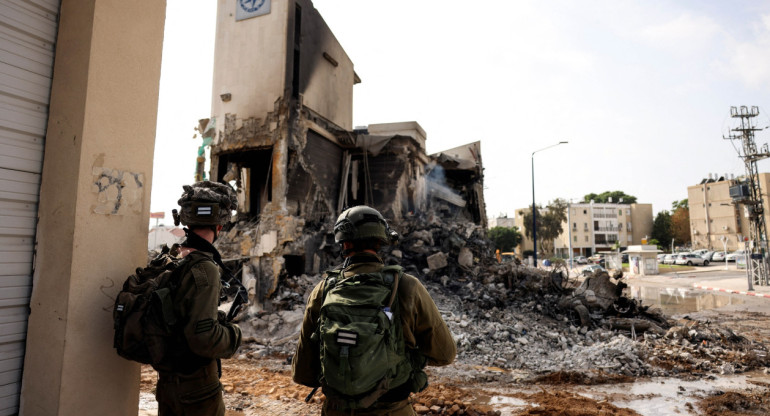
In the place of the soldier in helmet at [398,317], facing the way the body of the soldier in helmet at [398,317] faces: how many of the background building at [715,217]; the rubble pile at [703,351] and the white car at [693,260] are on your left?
0

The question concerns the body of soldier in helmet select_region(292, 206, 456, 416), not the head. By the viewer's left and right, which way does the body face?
facing away from the viewer

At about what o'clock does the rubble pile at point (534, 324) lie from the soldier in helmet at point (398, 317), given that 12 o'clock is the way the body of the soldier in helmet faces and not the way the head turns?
The rubble pile is roughly at 1 o'clock from the soldier in helmet.

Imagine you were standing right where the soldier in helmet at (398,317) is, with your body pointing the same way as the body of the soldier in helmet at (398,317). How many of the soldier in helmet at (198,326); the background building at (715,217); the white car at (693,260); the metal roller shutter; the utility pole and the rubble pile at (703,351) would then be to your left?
2

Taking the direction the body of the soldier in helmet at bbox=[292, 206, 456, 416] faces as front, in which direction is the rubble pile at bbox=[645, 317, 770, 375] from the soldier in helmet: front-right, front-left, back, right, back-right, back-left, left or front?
front-right

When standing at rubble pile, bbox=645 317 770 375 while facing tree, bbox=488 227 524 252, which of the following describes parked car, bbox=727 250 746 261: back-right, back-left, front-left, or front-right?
front-right

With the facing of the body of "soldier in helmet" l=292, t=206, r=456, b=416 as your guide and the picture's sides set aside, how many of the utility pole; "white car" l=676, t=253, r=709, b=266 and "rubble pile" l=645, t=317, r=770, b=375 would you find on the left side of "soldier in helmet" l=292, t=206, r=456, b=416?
0

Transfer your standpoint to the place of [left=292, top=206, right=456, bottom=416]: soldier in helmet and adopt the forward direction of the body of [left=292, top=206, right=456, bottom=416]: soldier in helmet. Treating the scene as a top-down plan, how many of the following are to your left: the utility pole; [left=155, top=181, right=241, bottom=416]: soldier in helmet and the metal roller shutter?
2

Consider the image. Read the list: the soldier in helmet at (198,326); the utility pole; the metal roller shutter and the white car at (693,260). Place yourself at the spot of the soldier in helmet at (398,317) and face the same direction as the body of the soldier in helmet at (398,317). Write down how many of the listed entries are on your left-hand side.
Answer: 2

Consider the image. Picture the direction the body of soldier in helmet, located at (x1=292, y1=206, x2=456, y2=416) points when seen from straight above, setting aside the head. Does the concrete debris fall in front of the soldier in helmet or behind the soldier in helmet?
in front

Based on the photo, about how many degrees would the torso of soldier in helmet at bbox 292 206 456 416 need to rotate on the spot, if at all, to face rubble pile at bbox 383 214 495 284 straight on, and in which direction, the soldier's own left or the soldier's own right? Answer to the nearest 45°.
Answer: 0° — they already face it

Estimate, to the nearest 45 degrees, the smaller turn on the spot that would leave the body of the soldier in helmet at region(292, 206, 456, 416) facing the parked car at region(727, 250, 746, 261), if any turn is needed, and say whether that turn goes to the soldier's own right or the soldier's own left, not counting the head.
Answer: approximately 45° to the soldier's own right

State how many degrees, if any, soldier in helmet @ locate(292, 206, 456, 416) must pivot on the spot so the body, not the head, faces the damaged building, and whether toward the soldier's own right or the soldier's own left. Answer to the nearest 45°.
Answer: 0° — they already face it

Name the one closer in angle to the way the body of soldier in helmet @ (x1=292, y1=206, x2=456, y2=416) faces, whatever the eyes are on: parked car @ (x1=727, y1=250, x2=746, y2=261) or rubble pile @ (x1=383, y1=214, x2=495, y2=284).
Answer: the rubble pile

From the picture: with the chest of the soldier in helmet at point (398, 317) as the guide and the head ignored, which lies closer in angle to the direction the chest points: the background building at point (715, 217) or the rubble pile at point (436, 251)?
the rubble pile

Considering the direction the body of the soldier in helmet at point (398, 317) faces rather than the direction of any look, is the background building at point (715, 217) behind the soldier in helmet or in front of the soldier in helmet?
in front

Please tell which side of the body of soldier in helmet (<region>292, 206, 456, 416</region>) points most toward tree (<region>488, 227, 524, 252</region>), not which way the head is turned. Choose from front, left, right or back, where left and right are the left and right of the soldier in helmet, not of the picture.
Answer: front
